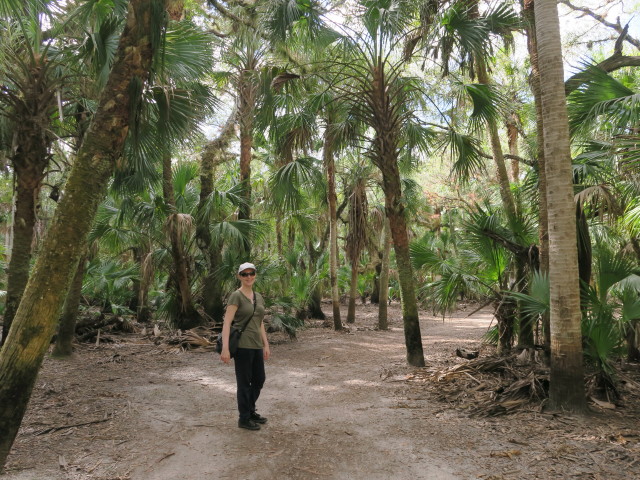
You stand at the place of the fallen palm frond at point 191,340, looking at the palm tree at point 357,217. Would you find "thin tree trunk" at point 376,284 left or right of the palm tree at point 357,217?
left

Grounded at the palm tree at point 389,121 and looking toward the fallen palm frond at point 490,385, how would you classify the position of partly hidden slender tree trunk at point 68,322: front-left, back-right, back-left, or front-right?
back-right

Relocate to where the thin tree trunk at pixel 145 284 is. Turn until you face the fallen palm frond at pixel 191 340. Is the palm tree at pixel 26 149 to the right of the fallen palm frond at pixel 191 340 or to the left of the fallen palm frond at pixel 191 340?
right

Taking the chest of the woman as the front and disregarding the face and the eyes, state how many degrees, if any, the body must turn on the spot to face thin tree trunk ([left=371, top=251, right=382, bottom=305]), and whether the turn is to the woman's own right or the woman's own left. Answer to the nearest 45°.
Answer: approximately 135° to the woman's own left

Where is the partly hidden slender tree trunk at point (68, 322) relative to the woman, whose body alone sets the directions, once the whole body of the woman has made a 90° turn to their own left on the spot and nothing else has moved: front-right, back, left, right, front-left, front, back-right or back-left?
left

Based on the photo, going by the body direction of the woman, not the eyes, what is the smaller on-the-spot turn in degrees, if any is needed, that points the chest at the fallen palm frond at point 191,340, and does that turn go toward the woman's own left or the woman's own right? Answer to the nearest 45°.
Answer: approximately 135° to the woman's own left

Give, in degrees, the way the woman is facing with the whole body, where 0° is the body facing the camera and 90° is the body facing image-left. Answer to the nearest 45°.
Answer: approximately 315°

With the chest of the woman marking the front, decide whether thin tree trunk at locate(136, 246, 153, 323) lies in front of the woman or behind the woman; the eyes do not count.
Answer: behind
